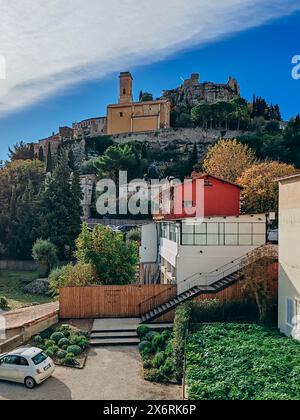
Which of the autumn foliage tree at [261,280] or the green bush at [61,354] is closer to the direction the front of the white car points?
the green bush

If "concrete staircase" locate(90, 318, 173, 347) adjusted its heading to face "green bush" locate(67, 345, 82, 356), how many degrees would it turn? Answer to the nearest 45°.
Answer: approximately 45° to its right

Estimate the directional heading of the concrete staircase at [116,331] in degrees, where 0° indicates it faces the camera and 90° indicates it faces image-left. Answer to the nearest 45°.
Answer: approximately 0°

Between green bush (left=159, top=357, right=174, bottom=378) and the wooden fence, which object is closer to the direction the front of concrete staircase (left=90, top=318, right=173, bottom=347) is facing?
the green bush
